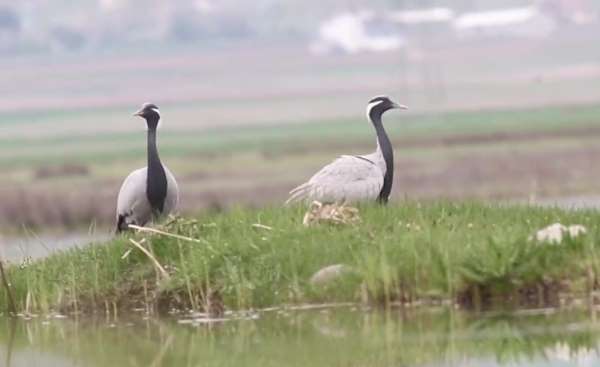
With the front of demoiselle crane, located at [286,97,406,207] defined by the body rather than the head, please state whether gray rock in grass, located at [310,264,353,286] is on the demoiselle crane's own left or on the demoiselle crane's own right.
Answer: on the demoiselle crane's own right

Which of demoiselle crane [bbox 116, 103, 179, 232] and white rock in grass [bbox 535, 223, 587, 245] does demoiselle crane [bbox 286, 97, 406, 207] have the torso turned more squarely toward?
the white rock in grass

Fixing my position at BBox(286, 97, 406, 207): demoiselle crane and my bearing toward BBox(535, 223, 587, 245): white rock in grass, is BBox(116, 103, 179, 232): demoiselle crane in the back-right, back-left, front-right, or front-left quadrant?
back-right

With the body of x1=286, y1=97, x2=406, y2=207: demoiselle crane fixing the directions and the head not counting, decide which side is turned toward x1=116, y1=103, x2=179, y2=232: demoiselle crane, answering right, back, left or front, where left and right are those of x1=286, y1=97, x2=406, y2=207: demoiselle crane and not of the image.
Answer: back

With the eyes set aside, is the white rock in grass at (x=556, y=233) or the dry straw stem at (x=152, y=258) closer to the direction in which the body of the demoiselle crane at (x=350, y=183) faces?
the white rock in grass

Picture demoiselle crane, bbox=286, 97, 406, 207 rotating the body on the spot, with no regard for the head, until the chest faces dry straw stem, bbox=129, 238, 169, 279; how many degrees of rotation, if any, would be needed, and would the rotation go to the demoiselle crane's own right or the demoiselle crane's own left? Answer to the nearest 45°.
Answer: approximately 135° to the demoiselle crane's own right

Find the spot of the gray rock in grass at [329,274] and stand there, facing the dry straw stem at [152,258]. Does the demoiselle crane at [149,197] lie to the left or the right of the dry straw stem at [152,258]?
right

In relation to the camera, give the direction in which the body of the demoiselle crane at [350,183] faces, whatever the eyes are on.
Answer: to the viewer's right

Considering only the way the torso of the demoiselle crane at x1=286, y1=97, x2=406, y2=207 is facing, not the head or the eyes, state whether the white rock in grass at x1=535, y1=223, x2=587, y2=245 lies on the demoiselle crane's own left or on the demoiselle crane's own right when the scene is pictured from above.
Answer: on the demoiselle crane's own right
